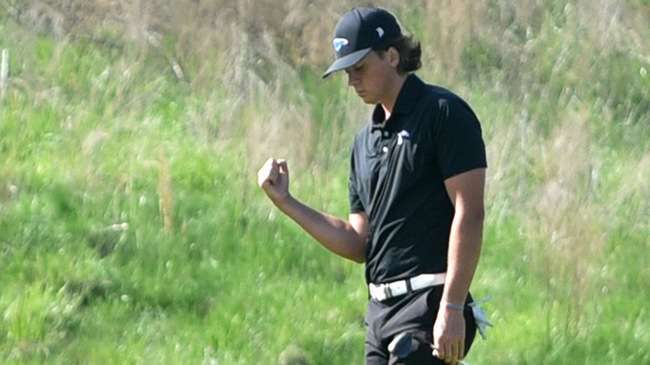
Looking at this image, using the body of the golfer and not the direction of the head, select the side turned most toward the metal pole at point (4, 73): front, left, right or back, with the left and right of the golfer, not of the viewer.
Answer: right

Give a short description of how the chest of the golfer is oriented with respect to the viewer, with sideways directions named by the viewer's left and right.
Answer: facing the viewer and to the left of the viewer
